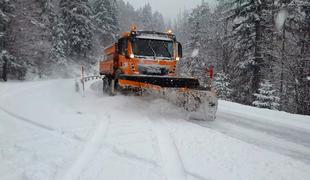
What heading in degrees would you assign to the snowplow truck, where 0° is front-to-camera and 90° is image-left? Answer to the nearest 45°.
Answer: approximately 315°

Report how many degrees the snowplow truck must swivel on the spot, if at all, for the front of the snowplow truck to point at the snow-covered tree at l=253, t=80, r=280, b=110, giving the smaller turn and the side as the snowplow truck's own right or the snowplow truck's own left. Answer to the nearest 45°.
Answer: approximately 90° to the snowplow truck's own left

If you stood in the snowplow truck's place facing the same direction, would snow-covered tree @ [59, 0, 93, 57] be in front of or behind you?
behind

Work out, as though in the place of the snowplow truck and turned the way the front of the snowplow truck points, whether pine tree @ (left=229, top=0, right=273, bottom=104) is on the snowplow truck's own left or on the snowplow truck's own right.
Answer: on the snowplow truck's own left

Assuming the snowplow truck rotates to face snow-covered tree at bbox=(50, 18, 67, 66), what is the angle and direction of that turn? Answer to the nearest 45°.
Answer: approximately 180°

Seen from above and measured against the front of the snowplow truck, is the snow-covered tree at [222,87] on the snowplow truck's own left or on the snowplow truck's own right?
on the snowplow truck's own left

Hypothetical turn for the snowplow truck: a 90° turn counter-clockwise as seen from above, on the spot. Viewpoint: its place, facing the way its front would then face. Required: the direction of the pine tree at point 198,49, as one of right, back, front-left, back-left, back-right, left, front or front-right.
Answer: front-left

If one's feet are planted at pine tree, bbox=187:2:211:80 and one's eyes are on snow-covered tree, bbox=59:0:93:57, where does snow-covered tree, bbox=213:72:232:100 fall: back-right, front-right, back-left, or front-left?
back-left
